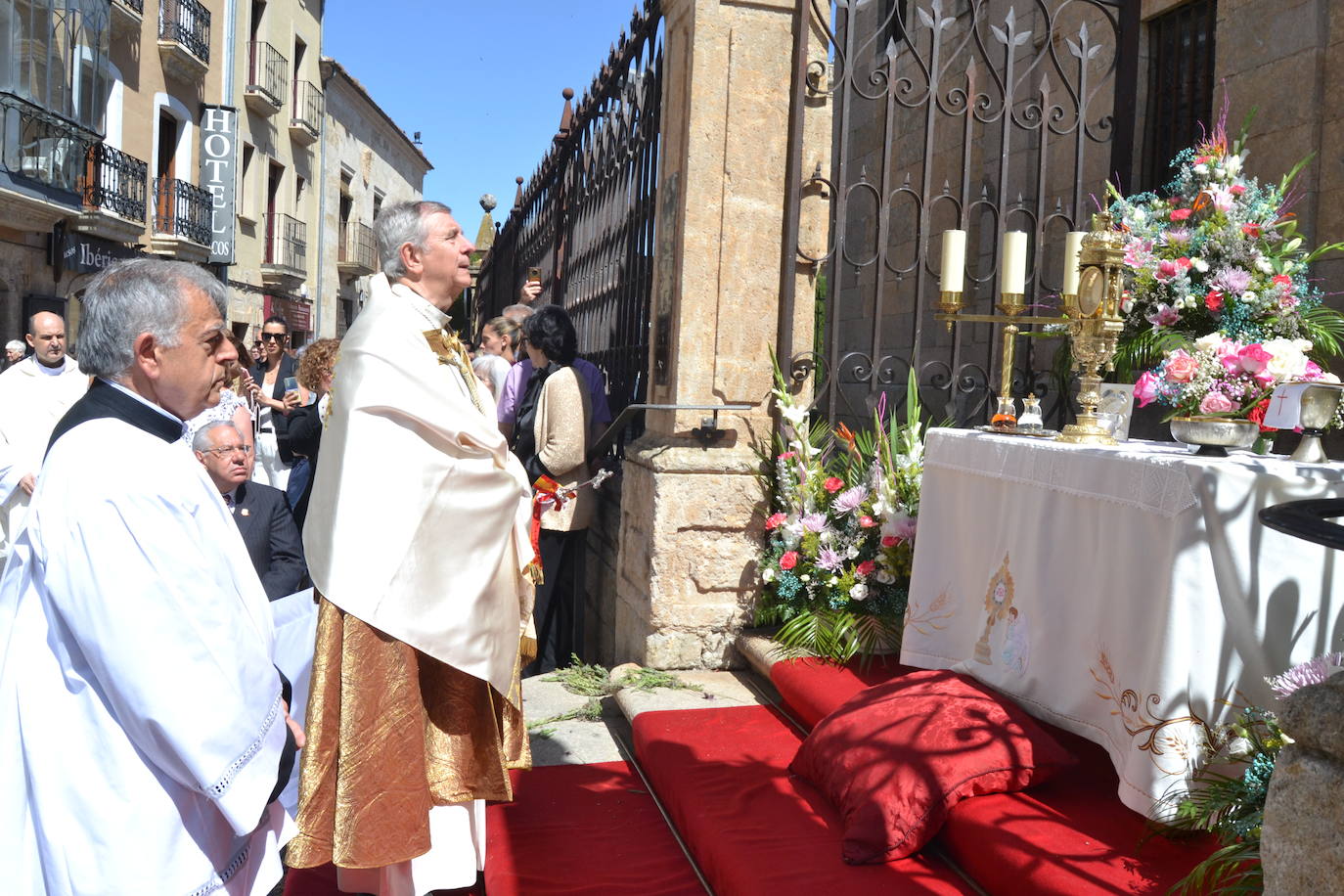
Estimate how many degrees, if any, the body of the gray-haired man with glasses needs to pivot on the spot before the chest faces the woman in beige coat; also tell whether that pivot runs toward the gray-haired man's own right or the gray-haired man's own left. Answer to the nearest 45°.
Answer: approximately 90° to the gray-haired man's own left

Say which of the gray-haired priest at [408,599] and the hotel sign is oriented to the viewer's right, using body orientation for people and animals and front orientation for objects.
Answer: the gray-haired priest

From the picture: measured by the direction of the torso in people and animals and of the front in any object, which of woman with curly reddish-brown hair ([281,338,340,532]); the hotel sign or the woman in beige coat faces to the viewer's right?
the woman with curly reddish-brown hair

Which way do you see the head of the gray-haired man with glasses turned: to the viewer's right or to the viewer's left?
to the viewer's right

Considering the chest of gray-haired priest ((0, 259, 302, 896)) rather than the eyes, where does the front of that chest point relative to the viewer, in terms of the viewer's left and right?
facing to the right of the viewer

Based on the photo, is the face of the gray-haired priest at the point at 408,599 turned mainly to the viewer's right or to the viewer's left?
to the viewer's right

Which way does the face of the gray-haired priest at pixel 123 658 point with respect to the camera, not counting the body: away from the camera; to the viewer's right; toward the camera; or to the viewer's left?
to the viewer's right
